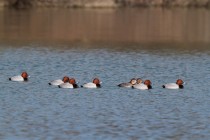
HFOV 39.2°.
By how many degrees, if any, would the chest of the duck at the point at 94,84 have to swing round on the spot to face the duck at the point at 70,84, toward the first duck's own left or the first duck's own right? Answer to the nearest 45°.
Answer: approximately 180°

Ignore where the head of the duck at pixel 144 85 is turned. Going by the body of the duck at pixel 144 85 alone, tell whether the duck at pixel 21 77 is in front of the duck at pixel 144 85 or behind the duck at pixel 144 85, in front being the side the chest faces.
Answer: behind

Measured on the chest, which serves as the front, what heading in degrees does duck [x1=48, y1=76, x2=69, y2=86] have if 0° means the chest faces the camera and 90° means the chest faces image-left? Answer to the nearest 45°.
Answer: approximately 270°

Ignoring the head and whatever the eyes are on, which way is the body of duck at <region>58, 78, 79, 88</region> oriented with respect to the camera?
to the viewer's right

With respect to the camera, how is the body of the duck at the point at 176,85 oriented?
to the viewer's right

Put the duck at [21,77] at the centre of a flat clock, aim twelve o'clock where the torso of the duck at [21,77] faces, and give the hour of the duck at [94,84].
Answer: the duck at [94,84] is roughly at 1 o'clock from the duck at [21,77].

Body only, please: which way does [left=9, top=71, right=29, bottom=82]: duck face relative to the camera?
to the viewer's right

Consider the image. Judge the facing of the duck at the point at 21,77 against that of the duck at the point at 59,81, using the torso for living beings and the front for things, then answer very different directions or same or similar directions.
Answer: same or similar directions

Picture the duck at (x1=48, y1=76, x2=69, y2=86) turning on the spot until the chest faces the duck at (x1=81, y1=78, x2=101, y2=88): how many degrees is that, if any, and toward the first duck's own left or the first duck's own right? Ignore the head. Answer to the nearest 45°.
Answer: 0° — it already faces it

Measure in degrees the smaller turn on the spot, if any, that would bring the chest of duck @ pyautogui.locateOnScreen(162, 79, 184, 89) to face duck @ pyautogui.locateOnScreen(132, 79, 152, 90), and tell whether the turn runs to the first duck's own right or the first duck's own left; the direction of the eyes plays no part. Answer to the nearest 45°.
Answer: approximately 180°

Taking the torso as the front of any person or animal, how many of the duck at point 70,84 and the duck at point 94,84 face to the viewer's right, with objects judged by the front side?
2

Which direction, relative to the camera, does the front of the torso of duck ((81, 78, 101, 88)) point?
to the viewer's right

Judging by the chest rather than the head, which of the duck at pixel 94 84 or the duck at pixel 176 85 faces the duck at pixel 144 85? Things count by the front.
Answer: the duck at pixel 94 84

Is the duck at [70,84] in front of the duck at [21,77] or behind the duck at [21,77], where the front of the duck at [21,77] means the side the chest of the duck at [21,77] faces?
in front

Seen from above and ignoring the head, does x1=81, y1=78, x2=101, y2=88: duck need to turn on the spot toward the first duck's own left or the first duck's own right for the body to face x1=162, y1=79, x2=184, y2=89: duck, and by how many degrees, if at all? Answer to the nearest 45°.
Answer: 0° — it already faces it

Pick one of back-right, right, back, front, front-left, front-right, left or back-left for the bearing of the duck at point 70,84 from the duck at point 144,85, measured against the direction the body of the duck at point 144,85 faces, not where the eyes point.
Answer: back

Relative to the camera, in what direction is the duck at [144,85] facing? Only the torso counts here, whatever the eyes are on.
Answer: to the viewer's right
